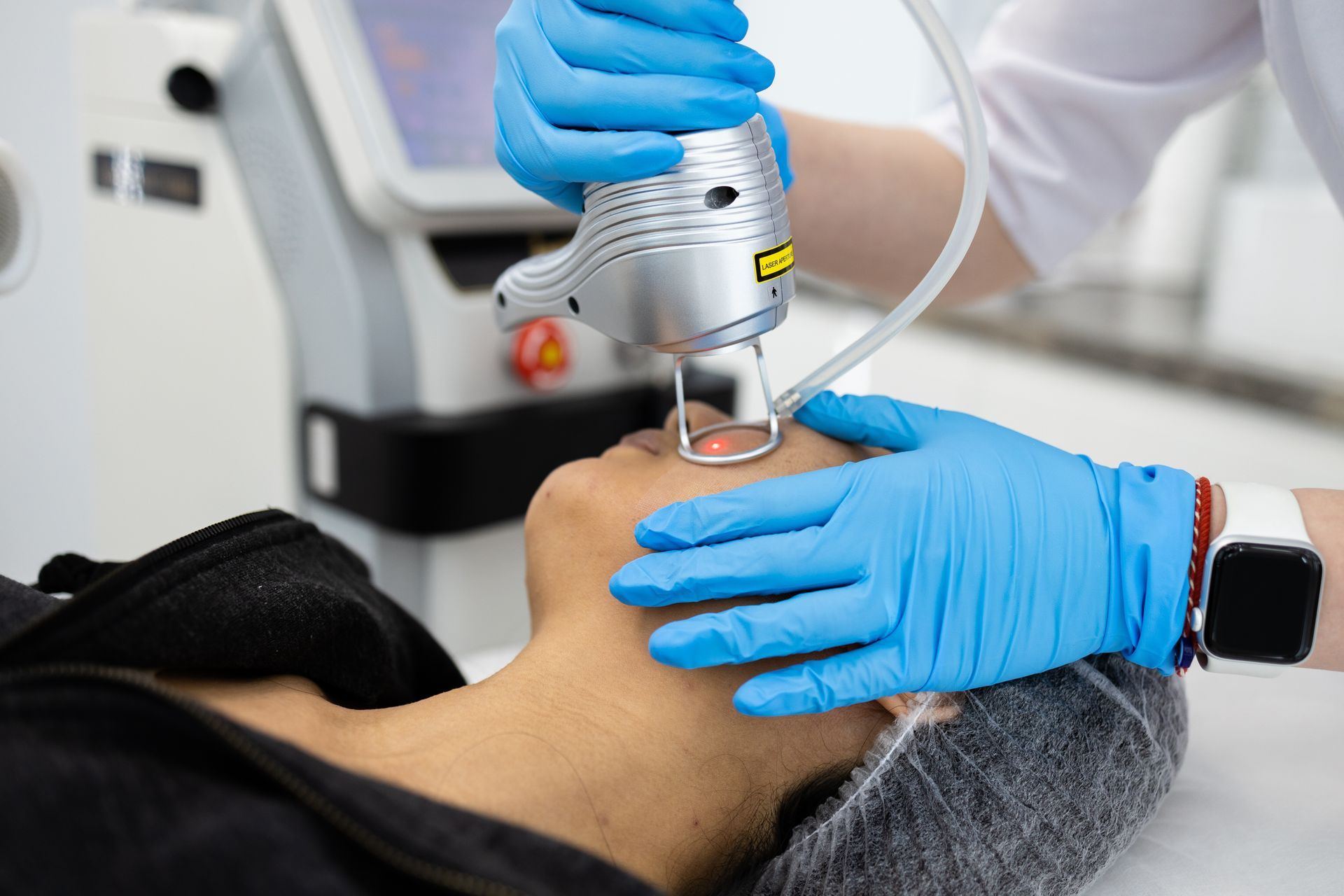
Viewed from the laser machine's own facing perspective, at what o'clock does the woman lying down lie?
The woman lying down is roughly at 1 o'clock from the laser machine.

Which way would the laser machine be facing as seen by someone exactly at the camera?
facing the viewer and to the right of the viewer
